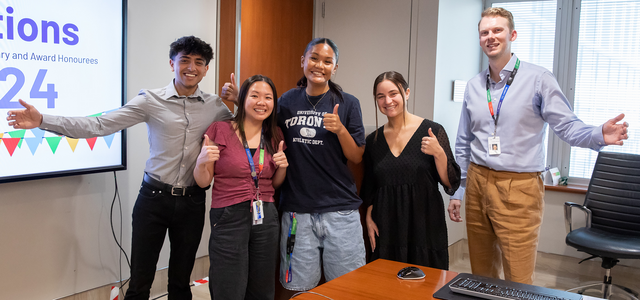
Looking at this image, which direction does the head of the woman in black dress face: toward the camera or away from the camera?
toward the camera

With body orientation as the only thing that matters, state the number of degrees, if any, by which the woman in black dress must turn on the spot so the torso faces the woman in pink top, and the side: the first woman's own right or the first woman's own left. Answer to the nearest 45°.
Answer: approximately 90° to the first woman's own right

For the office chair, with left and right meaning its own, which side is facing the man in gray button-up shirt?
front

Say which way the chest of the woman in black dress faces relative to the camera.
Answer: toward the camera

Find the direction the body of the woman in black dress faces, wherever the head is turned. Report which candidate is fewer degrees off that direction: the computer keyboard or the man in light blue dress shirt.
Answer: the computer keyboard

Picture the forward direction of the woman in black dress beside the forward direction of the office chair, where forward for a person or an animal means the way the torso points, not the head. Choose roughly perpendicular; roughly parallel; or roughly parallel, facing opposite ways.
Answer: roughly perpendicular

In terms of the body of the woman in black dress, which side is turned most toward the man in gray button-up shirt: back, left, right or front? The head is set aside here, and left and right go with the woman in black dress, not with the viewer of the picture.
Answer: right

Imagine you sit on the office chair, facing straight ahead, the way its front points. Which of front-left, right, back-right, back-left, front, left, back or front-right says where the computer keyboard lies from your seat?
front-left

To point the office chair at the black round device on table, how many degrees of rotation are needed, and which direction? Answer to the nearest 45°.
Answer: approximately 45° to its left

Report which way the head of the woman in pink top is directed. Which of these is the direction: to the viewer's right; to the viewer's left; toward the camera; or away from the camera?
toward the camera

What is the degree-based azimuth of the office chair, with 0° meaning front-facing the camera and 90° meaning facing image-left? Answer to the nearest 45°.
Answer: approximately 45°

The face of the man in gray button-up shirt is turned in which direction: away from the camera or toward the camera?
toward the camera
